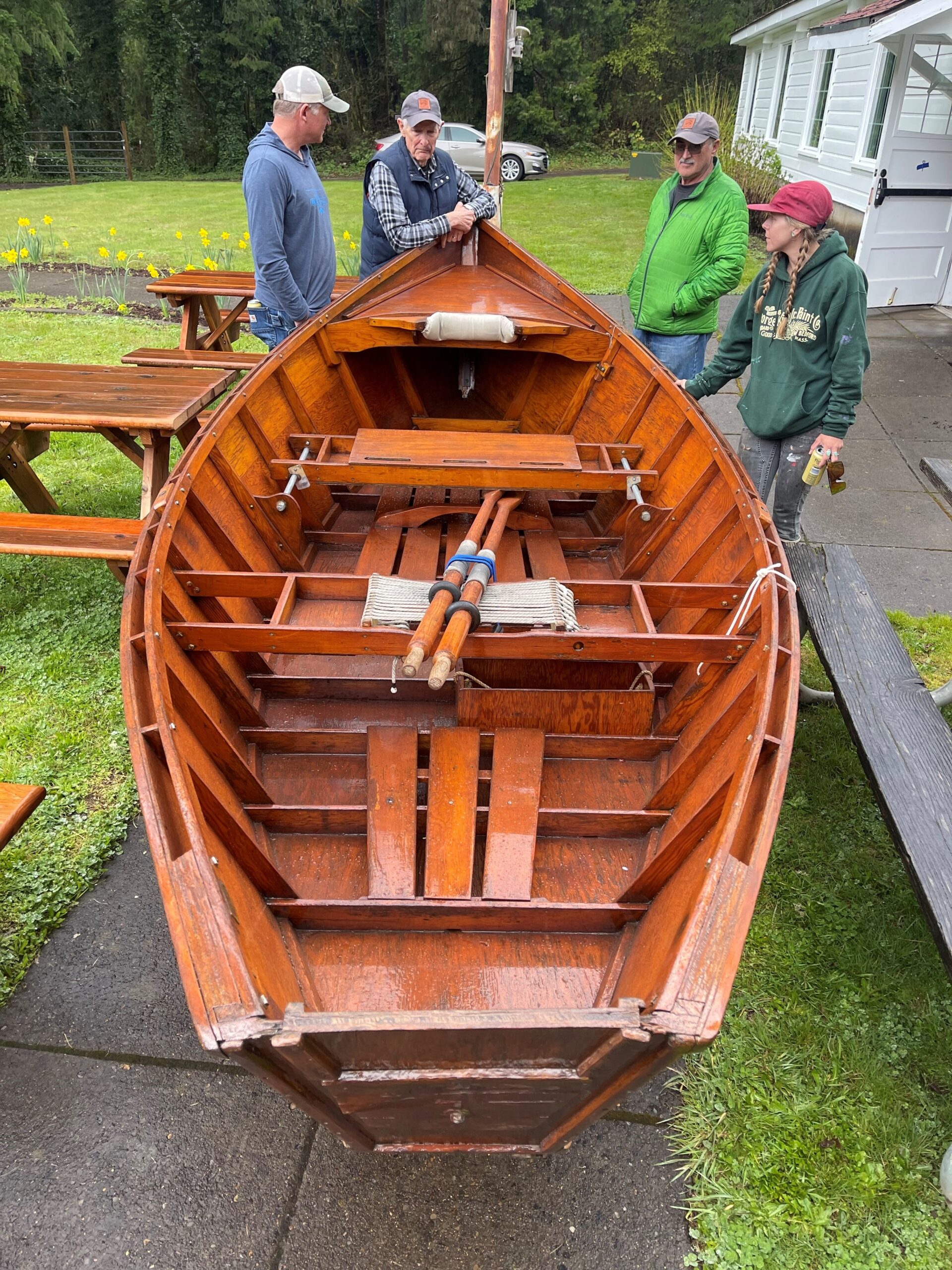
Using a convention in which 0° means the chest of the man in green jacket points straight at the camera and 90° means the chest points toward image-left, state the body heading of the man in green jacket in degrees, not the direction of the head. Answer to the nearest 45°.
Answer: approximately 45°

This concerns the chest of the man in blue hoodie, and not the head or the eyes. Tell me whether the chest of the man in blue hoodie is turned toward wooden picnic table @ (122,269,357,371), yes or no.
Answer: no

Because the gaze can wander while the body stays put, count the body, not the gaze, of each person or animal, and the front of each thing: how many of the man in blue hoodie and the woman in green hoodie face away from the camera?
0

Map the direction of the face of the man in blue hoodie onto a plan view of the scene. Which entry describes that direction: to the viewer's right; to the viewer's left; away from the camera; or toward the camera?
to the viewer's right

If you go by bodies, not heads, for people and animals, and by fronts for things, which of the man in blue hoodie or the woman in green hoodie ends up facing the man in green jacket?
the man in blue hoodie

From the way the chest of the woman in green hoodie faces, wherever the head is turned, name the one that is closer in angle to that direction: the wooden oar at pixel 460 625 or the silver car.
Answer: the wooden oar

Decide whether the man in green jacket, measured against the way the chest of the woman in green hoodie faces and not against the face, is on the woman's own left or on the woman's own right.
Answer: on the woman's own right

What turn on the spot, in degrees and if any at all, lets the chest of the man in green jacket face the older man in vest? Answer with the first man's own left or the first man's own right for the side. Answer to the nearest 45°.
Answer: approximately 45° to the first man's own right

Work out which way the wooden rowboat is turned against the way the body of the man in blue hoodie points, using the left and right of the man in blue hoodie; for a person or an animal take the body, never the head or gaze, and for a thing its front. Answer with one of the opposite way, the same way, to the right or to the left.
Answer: to the left

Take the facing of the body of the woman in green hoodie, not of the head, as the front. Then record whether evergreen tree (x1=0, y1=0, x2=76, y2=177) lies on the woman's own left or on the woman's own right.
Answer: on the woman's own right

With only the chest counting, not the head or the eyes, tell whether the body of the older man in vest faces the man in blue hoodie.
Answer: no

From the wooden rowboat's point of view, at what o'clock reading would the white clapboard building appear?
The white clapboard building is roughly at 1 o'clock from the wooden rowboat.

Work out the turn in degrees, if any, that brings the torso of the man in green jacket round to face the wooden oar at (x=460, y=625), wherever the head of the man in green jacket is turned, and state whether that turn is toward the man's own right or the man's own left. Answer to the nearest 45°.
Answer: approximately 45° to the man's own left

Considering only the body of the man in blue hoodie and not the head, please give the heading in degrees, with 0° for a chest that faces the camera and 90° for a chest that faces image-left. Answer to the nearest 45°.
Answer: approximately 270°

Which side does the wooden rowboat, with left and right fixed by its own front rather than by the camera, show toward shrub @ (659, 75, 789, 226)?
front

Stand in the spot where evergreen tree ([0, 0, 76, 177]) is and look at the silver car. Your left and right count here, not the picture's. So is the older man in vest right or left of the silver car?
right

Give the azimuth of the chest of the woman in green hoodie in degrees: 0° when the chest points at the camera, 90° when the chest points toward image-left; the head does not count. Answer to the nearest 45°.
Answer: approximately 45°

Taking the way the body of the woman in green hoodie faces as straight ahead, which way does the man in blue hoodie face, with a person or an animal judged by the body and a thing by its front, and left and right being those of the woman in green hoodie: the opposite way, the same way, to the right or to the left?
the opposite way

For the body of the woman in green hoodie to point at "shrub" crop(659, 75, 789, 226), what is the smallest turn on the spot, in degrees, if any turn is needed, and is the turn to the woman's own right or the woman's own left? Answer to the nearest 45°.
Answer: approximately 135° to the woman's own right

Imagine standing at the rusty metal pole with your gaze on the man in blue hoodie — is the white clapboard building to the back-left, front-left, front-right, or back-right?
back-left
